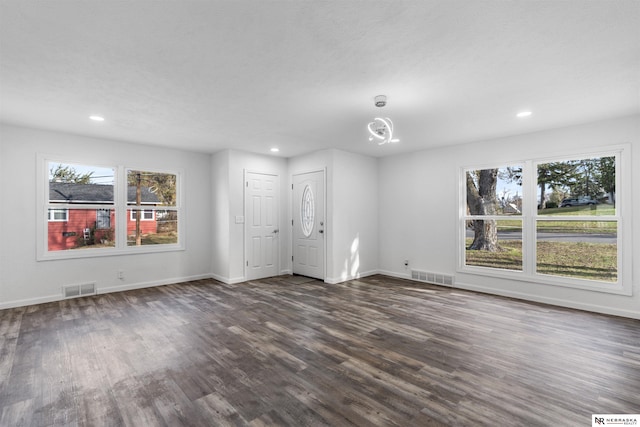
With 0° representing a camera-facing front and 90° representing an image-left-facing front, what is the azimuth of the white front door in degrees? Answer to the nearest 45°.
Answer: approximately 45°

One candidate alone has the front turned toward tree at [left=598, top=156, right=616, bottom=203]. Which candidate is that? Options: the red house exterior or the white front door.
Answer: the red house exterior

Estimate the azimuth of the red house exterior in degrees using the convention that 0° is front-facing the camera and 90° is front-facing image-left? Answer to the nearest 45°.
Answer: approximately 315°

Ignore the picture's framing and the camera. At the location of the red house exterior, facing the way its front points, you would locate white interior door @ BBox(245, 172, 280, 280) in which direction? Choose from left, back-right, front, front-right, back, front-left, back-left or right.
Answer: front-left

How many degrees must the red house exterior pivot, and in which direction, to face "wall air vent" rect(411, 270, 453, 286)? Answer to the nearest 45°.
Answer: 0° — it already faces it

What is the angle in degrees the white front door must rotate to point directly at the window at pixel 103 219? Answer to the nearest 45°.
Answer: approximately 45° to its right

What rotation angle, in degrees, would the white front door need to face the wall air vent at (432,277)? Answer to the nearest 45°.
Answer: approximately 135° to its left

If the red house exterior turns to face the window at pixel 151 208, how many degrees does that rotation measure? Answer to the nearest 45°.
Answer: approximately 45° to its left

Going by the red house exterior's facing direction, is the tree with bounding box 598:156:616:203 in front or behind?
in front

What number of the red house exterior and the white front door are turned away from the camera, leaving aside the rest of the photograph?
0

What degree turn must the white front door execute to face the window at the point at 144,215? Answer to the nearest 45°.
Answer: approximately 45° to its right

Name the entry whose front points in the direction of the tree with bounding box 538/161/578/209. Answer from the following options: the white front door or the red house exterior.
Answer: the red house exterior
